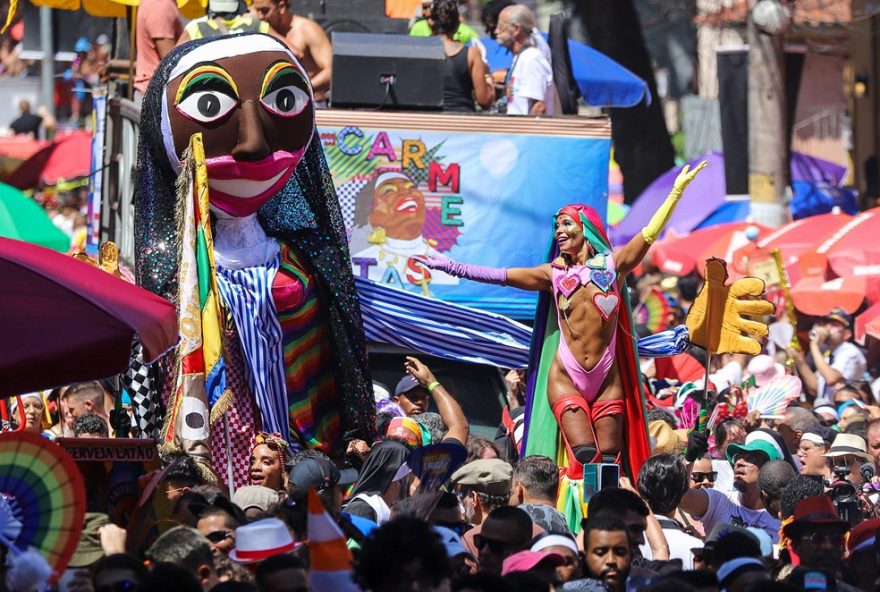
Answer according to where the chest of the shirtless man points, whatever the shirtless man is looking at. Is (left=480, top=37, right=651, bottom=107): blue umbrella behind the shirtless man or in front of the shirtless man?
behind

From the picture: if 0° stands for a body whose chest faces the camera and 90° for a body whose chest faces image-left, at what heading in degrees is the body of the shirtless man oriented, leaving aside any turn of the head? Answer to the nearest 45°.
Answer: approximately 45°

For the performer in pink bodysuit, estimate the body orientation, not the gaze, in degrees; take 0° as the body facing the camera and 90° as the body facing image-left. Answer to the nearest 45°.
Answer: approximately 0°

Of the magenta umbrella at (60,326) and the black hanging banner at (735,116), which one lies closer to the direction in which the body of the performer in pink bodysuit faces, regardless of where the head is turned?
the magenta umbrella
